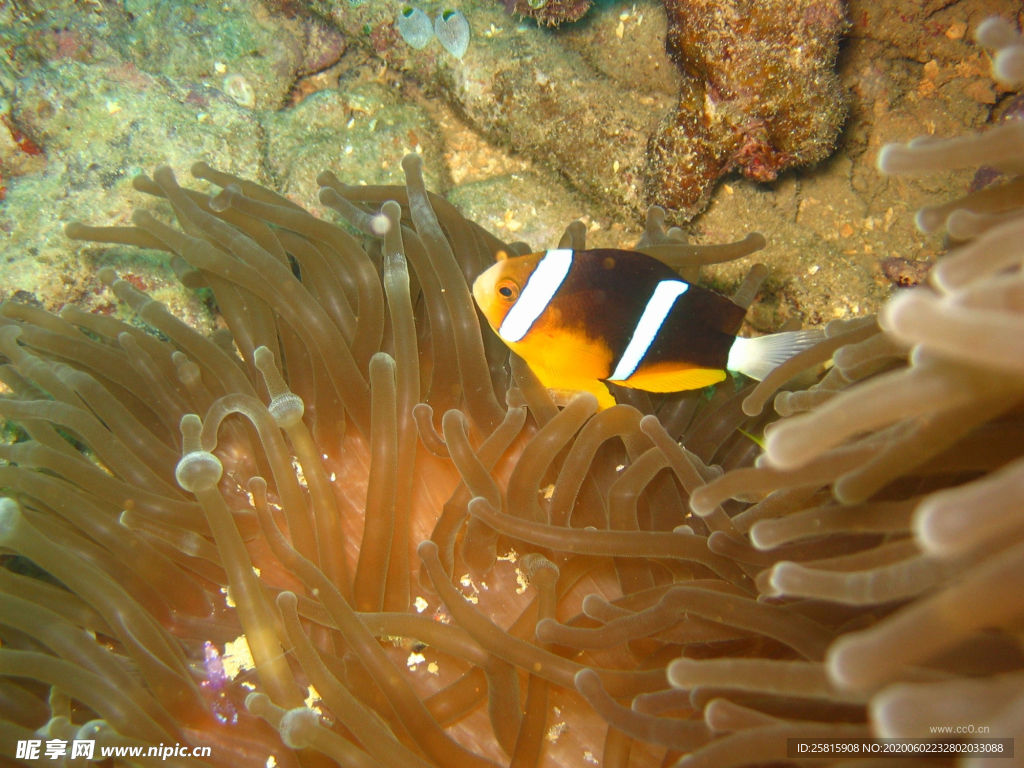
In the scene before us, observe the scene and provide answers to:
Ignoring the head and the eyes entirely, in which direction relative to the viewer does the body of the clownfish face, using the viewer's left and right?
facing to the left of the viewer

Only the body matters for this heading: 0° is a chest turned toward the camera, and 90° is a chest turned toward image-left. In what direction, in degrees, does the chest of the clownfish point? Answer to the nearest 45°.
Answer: approximately 90°
